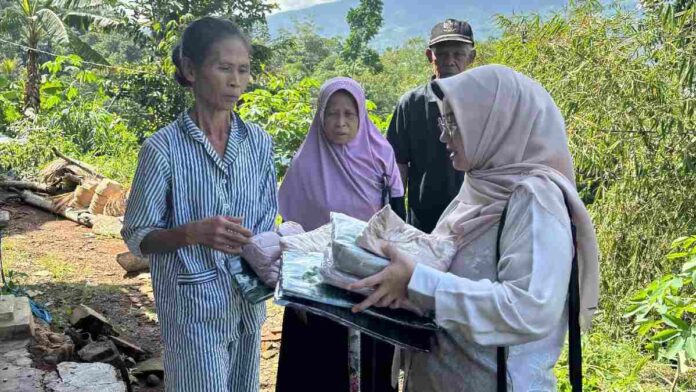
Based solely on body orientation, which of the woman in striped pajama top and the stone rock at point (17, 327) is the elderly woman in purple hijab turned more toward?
the woman in striped pajama top

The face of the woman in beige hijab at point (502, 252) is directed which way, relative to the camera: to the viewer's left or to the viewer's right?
to the viewer's left

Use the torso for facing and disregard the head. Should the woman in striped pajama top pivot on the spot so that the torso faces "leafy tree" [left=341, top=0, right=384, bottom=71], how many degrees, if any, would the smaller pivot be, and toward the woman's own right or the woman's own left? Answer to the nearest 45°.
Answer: approximately 135° to the woman's own left

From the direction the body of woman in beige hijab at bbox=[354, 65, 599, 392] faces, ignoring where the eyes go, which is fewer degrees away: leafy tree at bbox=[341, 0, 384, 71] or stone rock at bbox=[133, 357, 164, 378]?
the stone rock

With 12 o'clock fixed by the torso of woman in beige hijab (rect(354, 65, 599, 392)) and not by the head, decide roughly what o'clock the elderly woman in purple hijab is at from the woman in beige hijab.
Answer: The elderly woman in purple hijab is roughly at 2 o'clock from the woman in beige hijab.

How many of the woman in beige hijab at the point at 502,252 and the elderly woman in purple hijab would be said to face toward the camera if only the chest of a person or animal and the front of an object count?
1

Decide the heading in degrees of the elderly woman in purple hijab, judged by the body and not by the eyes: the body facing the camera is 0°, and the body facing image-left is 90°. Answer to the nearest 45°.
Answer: approximately 0°

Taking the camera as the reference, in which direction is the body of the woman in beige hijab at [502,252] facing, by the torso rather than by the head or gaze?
to the viewer's left

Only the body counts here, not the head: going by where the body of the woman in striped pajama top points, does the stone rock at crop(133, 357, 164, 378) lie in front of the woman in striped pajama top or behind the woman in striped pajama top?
behind

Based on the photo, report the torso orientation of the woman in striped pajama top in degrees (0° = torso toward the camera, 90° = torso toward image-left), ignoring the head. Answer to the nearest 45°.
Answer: approximately 315°
